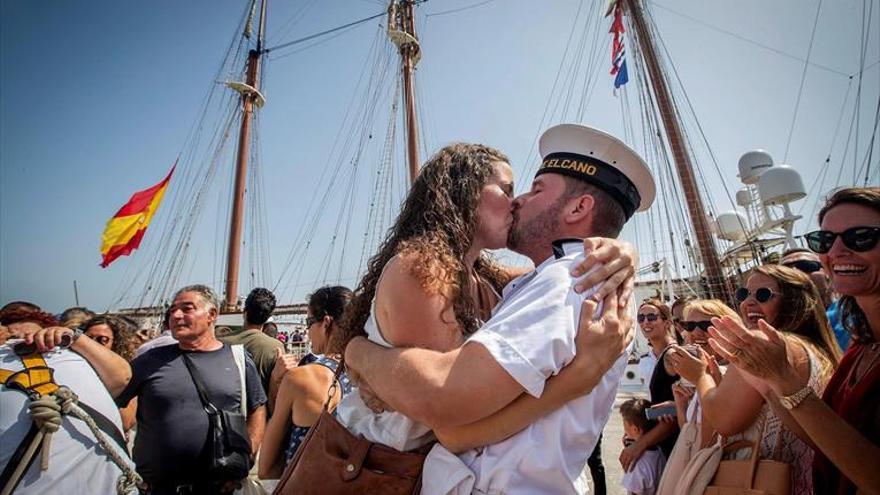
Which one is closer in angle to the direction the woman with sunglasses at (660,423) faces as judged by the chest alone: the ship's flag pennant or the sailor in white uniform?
the sailor in white uniform

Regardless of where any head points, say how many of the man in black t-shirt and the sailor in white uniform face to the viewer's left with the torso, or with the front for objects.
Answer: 1

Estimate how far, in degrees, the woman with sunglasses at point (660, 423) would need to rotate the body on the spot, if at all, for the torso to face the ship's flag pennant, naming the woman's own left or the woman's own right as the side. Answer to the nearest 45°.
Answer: approximately 135° to the woman's own right

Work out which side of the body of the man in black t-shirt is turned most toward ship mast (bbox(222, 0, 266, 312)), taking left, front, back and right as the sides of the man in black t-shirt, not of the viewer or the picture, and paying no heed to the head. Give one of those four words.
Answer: back

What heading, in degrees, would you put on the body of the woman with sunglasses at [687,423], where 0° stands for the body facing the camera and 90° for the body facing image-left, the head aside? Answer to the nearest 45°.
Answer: approximately 45°

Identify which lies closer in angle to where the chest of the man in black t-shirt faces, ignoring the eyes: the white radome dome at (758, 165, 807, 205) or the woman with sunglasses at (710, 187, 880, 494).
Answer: the woman with sunglasses

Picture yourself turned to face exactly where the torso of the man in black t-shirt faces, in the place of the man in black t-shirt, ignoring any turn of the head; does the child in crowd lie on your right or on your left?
on your left

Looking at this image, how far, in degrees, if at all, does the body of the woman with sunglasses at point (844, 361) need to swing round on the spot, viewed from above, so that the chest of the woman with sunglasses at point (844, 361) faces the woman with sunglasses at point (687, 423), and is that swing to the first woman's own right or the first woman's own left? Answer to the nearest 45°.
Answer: approximately 90° to the first woman's own right

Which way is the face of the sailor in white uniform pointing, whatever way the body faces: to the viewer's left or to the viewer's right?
to the viewer's left

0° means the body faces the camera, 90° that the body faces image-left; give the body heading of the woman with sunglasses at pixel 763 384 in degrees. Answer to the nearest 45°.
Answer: approximately 45°

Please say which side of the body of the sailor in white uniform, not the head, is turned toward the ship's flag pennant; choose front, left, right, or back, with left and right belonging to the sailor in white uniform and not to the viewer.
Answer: right
